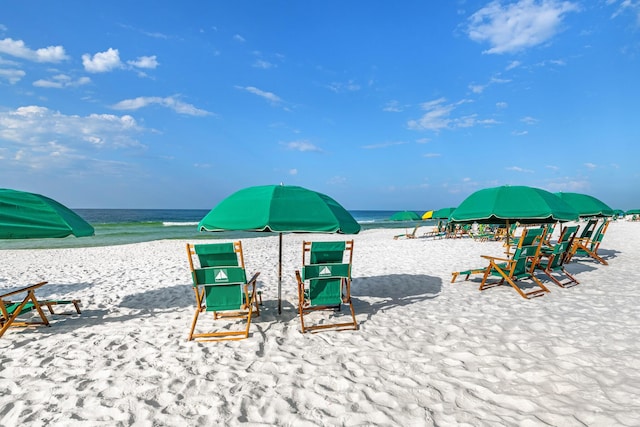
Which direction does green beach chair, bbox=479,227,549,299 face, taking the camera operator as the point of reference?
facing away from the viewer and to the left of the viewer

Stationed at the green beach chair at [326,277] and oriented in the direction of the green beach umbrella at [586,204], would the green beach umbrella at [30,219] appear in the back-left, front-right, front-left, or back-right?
back-left

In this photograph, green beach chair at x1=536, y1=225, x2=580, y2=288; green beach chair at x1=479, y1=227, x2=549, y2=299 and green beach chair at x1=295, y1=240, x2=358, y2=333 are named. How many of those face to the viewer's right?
0

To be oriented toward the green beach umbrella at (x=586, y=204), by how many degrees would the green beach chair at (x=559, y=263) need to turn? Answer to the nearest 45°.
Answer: approximately 45° to its right

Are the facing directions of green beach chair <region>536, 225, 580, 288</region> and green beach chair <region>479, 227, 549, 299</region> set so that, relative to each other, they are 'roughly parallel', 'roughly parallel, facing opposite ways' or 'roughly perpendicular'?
roughly parallel

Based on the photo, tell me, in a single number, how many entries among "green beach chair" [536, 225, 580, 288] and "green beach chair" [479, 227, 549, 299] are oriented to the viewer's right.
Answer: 0
